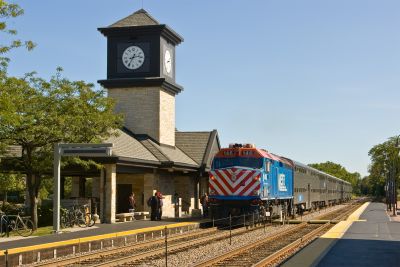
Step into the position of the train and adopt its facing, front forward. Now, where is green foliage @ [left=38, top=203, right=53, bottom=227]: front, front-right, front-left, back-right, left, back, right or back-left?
front-right

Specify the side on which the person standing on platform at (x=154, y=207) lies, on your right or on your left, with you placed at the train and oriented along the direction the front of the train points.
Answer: on your right

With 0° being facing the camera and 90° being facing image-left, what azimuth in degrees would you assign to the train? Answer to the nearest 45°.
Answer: approximately 45°

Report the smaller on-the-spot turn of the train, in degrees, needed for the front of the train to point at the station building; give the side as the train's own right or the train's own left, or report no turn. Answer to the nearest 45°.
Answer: approximately 90° to the train's own right

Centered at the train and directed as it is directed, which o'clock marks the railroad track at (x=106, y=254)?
The railroad track is roughly at 11 o'clock from the train.

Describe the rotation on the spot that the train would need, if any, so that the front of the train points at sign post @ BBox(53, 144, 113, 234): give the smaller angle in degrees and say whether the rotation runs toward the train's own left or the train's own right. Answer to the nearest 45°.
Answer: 0° — it already faces it

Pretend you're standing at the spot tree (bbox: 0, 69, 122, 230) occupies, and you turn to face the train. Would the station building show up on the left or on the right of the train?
left

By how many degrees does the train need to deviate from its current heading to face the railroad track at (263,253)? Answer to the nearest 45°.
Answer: approximately 45° to its left

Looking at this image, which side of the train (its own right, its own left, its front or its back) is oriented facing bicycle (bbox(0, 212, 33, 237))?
front

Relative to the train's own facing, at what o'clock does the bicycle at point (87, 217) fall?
The bicycle is roughly at 1 o'clock from the train.
